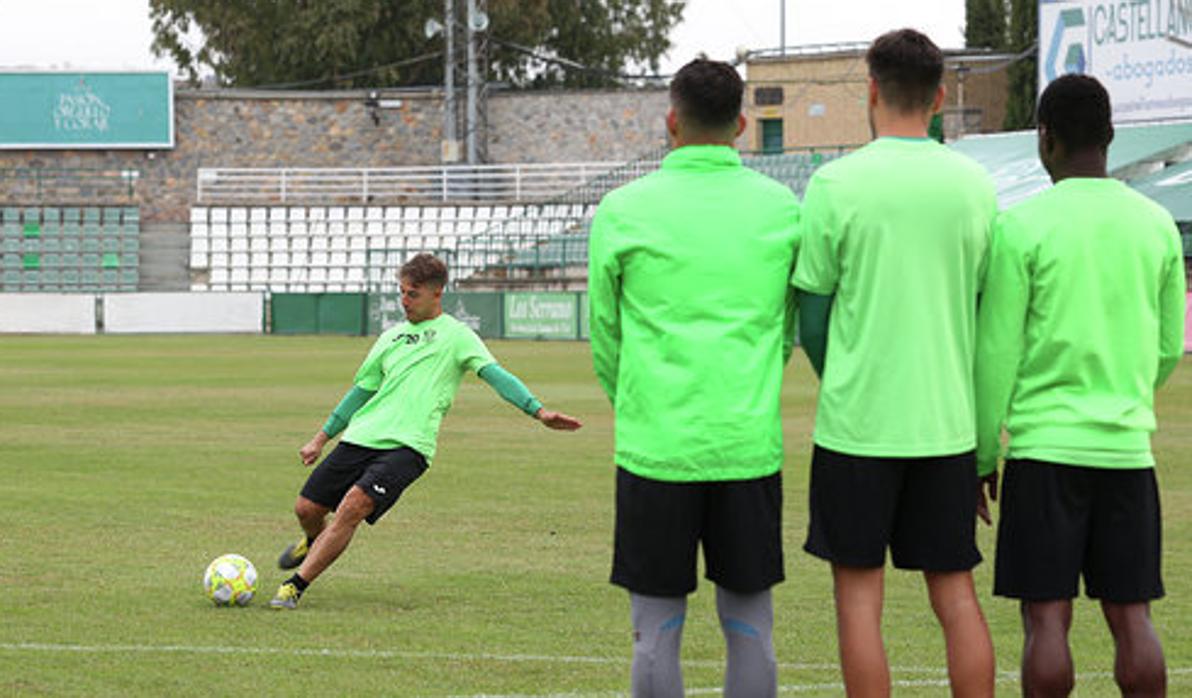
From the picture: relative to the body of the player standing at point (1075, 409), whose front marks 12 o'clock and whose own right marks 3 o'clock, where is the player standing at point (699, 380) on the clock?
the player standing at point (699, 380) is roughly at 8 o'clock from the player standing at point (1075, 409).

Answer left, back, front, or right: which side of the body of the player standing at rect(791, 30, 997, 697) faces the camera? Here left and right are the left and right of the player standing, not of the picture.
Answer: back

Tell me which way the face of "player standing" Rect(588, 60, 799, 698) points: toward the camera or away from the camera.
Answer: away from the camera

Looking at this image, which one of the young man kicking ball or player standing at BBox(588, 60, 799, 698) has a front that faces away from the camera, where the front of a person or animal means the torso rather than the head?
the player standing

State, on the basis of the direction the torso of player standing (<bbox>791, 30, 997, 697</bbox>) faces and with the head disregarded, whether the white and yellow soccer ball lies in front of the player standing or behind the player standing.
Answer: in front

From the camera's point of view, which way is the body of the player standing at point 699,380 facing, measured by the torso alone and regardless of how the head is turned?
away from the camera

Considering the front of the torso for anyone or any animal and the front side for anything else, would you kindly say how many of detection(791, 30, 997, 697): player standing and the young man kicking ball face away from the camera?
1

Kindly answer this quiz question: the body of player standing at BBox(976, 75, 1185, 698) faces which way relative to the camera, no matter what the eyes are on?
away from the camera

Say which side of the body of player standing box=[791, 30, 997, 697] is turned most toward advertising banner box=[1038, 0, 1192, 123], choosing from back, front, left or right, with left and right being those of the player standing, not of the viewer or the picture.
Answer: front

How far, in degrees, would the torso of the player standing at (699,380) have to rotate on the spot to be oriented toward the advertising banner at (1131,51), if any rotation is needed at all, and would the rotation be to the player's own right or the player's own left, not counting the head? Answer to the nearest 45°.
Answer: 0° — they already face it

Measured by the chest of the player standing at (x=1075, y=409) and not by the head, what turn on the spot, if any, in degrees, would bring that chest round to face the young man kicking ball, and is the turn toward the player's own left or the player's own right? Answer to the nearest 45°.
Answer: approximately 45° to the player's own left

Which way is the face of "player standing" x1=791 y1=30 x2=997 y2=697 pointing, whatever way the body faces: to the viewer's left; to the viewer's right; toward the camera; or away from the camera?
away from the camera

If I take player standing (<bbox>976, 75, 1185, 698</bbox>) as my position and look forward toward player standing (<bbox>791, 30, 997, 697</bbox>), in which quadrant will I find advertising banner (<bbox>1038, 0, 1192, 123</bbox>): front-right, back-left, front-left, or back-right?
back-right

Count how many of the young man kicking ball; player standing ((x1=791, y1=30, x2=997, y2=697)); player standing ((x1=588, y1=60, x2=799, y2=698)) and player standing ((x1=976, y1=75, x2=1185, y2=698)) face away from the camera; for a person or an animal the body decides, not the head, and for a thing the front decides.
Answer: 3
